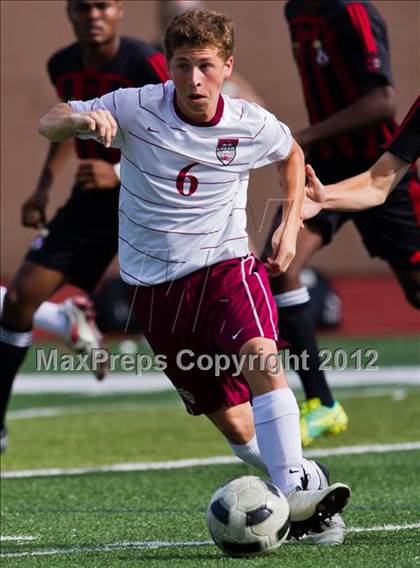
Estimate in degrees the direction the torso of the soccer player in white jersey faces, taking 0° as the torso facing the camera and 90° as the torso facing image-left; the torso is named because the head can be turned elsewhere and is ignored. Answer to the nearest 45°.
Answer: approximately 0°

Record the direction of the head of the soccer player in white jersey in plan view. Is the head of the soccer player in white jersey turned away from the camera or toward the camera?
toward the camera

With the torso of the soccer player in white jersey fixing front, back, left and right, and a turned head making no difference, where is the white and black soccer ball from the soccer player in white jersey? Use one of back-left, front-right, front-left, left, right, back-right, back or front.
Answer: front
